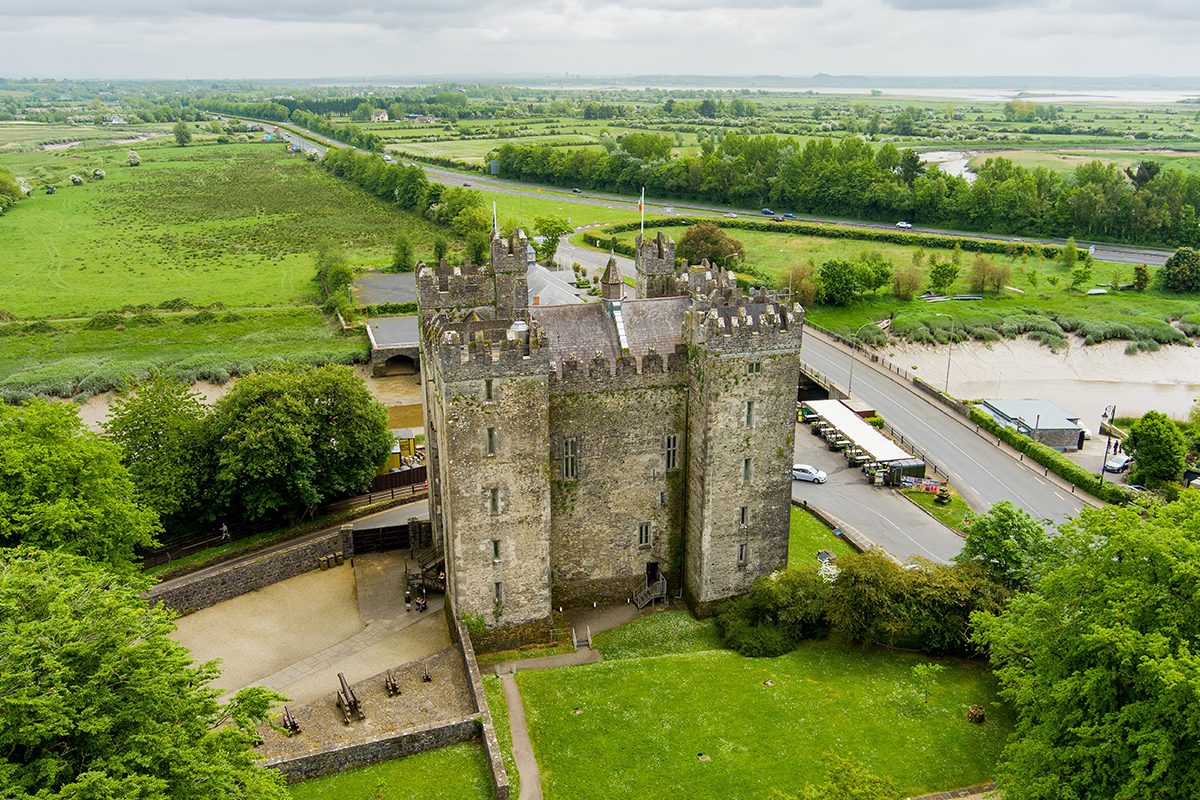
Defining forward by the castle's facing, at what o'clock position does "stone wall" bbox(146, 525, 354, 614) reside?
The stone wall is roughly at 3 o'clock from the castle.

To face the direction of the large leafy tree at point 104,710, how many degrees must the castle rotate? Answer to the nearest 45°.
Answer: approximately 45° to its right

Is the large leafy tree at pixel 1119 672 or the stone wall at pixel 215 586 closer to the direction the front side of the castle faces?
the large leafy tree

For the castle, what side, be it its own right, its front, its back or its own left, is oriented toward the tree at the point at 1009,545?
left

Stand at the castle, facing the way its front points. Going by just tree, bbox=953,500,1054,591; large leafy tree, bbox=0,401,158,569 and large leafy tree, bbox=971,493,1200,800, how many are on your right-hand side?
1

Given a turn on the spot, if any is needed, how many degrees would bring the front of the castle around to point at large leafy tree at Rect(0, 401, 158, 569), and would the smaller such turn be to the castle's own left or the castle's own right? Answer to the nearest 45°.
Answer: approximately 90° to the castle's own right

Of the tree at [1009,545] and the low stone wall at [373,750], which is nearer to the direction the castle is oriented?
the low stone wall

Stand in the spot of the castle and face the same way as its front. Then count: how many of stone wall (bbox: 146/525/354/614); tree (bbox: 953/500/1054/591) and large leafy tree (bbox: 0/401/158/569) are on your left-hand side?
1

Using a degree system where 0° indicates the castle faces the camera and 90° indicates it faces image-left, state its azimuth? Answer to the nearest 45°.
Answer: approximately 0°

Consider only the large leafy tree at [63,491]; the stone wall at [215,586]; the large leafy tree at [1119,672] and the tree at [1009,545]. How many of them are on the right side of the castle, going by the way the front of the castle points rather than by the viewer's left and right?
2
